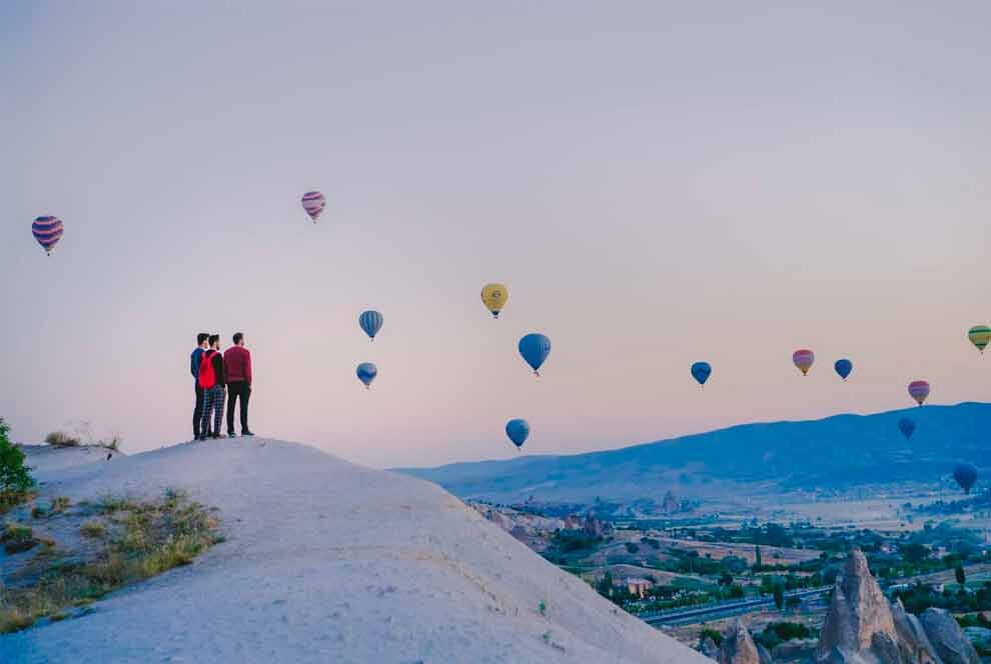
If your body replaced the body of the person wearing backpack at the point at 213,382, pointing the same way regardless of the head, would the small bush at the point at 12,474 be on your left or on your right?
on your left

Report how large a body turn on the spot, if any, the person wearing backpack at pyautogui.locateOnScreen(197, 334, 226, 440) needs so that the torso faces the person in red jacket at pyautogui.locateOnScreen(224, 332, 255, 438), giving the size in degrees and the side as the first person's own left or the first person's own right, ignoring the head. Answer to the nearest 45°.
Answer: approximately 90° to the first person's own right

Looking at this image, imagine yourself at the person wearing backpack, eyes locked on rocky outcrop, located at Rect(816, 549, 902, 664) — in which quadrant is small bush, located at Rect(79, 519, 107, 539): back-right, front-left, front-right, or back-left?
back-right

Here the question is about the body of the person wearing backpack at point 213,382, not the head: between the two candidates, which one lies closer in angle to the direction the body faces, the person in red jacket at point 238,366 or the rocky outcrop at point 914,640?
the rocky outcrop

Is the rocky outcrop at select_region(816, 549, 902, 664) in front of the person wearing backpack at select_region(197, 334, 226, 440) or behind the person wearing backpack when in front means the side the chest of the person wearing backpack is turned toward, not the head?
in front

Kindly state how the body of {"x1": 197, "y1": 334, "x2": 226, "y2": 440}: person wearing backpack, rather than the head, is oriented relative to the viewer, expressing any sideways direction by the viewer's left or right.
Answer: facing away from the viewer and to the right of the viewer

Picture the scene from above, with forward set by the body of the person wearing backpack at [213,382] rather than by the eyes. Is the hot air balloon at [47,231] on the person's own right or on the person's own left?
on the person's own left
